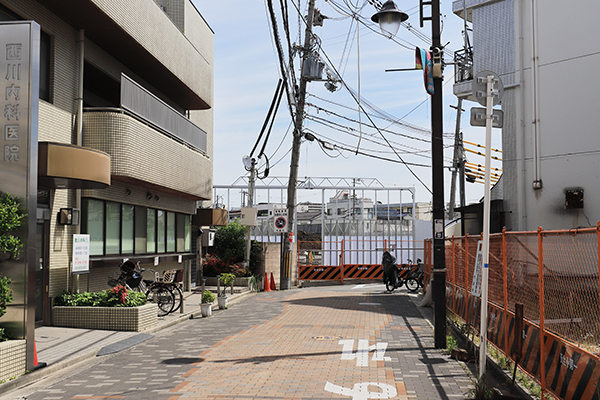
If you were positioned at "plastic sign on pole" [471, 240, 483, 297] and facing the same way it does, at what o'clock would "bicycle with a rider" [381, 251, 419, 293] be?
The bicycle with a rider is roughly at 4 o'clock from the plastic sign on pole.

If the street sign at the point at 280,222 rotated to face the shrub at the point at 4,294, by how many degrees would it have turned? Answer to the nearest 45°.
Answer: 0° — it already faces it

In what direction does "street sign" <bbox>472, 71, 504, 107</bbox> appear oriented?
away from the camera

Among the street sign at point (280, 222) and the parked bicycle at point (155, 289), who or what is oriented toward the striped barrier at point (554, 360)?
the street sign

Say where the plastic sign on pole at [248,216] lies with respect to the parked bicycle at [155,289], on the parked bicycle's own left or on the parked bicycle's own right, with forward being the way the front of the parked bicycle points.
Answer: on the parked bicycle's own right

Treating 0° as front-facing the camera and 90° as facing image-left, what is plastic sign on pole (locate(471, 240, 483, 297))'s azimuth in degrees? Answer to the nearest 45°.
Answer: approximately 45°

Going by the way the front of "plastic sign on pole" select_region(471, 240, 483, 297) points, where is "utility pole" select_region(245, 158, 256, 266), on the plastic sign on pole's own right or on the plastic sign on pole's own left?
on the plastic sign on pole's own right

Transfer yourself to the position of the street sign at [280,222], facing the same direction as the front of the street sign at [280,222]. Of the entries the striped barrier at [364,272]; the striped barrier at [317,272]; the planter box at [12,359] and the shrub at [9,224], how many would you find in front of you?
2

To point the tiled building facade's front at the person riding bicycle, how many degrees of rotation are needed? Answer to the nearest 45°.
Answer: approximately 90° to its left

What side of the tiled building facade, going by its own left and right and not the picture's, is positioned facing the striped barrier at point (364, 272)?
left

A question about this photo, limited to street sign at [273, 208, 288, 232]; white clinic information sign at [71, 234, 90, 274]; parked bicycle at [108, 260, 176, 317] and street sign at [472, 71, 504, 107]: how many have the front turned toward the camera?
2
